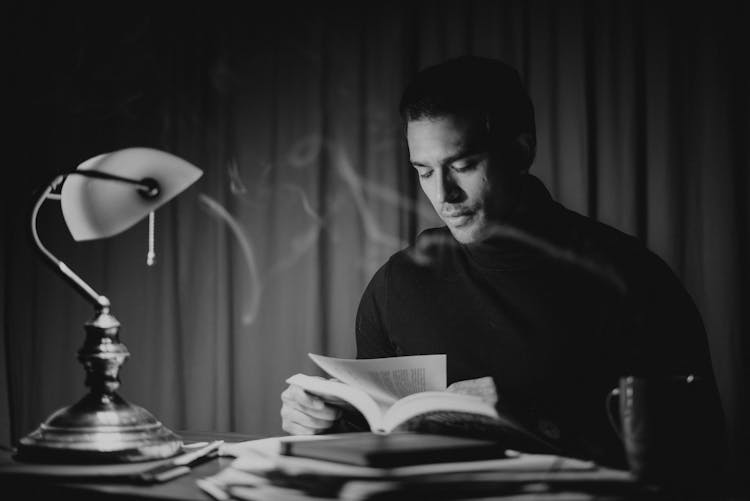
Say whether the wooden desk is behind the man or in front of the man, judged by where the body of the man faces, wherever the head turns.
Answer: in front

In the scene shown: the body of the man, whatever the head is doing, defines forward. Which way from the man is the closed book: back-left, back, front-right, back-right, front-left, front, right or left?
front-left

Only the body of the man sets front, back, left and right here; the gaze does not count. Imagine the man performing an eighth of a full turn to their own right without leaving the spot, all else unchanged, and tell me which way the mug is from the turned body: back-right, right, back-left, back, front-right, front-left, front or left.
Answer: left

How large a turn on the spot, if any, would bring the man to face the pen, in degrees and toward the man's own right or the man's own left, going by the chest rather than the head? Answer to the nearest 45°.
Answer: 0° — they already face it

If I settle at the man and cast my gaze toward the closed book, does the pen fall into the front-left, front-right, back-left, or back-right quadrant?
front-right

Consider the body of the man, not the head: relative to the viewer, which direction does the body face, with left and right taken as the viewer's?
facing the viewer and to the left of the viewer

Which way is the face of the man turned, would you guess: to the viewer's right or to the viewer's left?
to the viewer's left

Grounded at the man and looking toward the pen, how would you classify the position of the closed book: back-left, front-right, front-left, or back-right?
front-left
